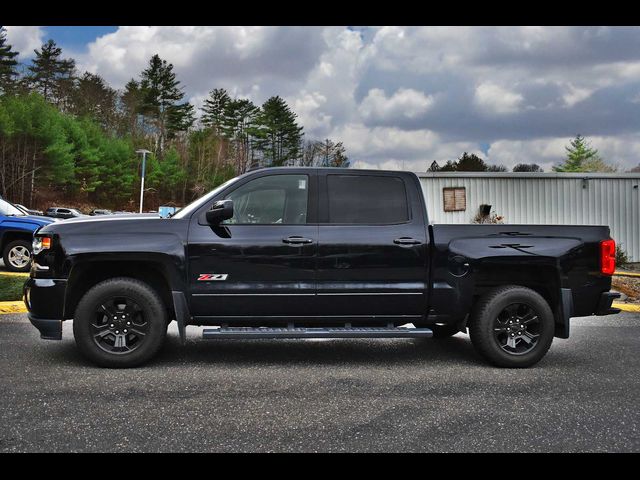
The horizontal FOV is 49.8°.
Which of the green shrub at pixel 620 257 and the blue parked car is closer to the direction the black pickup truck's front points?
the blue parked car

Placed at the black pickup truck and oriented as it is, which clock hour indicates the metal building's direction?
The metal building is roughly at 4 o'clock from the black pickup truck.

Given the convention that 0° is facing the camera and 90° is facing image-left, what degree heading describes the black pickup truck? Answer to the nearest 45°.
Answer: approximately 90°

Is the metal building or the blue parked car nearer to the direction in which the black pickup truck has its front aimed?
the blue parked car

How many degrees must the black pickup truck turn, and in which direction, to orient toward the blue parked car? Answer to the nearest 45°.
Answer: approximately 45° to its right

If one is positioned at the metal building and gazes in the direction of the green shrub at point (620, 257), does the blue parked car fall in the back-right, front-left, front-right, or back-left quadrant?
back-right

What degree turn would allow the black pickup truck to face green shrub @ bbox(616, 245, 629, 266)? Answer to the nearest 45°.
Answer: approximately 135° to its right

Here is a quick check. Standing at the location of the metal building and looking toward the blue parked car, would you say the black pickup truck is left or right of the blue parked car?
left
